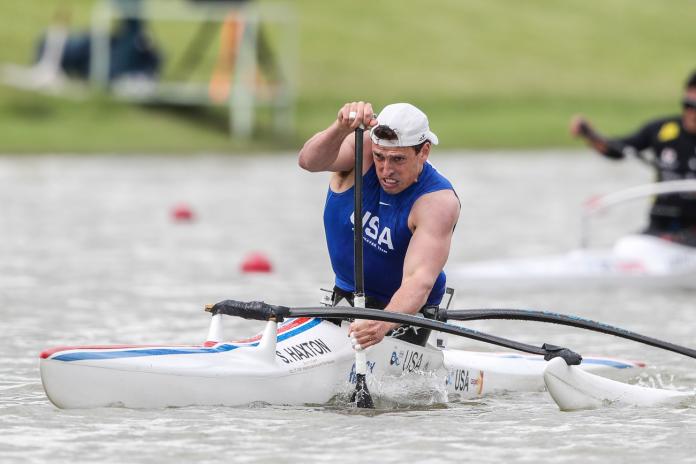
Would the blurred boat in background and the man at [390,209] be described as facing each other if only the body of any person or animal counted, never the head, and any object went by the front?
no

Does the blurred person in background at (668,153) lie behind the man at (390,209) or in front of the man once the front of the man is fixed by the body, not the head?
behind

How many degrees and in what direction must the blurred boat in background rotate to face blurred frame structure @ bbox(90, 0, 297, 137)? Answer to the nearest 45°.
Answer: approximately 45° to its right

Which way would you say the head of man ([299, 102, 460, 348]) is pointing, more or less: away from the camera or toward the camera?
toward the camera

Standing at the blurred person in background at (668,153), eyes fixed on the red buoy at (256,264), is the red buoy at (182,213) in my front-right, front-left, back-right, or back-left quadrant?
front-right

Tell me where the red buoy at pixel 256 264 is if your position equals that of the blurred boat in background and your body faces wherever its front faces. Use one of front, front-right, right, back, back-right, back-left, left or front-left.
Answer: front

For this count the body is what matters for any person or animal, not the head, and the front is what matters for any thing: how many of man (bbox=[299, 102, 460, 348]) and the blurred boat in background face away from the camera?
0

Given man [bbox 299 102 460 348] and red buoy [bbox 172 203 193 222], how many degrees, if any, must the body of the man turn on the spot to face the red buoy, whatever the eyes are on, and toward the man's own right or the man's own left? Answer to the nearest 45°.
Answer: approximately 135° to the man's own right

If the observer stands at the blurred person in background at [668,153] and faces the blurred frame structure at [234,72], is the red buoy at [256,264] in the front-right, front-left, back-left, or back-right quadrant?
front-left

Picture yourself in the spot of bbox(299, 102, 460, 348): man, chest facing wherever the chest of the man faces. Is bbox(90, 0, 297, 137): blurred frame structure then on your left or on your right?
on your right

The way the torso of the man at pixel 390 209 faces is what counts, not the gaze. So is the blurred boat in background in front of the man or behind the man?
behind

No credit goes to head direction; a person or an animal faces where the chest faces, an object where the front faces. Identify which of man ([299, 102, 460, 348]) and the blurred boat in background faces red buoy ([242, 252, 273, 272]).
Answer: the blurred boat in background

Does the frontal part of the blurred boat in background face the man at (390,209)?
no

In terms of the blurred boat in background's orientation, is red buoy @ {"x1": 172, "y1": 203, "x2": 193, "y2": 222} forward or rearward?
forward

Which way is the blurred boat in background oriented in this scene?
to the viewer's left

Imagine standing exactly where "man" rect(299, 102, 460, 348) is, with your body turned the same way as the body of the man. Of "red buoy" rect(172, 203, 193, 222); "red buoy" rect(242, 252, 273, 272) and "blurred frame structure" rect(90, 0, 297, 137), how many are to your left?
0
